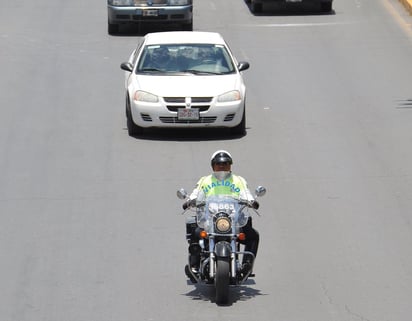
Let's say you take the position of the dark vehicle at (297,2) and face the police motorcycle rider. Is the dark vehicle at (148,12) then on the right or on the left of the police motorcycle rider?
right

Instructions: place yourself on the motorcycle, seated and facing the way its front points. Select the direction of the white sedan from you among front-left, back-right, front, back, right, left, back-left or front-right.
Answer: back

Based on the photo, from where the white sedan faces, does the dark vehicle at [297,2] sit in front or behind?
behind

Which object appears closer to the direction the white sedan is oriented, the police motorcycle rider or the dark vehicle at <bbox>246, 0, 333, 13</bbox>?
the police motorcycle rider

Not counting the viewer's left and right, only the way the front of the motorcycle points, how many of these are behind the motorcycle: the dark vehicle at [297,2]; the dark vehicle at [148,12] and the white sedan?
3

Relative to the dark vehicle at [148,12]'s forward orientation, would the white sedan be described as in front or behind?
in front

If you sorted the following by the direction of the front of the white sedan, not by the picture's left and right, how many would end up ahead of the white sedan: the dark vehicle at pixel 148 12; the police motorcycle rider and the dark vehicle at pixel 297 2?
1

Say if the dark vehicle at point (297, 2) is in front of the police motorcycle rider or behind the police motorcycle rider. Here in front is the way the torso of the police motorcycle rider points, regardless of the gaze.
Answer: behind

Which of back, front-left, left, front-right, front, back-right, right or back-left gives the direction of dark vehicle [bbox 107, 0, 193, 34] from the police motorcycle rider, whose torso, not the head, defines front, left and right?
back

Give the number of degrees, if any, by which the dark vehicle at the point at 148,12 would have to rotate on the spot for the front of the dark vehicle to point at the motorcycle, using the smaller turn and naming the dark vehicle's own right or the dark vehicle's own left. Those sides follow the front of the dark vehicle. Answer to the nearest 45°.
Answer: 0° — it already faces it

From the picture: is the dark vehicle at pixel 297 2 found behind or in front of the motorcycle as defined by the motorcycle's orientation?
behind

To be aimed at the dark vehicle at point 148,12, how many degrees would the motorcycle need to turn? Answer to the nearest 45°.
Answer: approximately 180°
